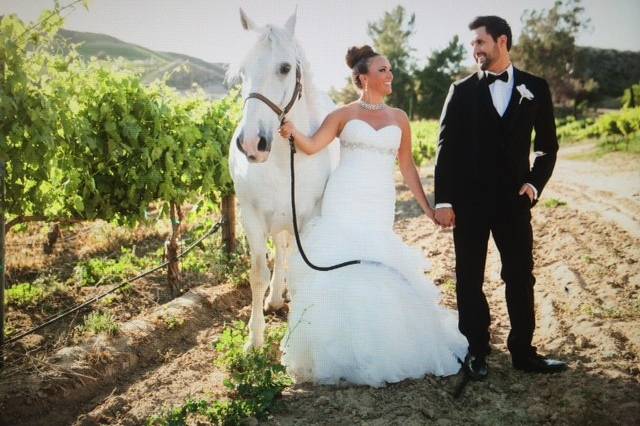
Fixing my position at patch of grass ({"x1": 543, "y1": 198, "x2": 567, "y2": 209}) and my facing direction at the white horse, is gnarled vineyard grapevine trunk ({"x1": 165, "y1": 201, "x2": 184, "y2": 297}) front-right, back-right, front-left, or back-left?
front-right

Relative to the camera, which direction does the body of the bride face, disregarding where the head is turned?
toward the camera

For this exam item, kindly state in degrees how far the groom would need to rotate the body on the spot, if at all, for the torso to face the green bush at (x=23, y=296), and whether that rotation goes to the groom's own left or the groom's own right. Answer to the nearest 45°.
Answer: approximately 90° to the groom's own right

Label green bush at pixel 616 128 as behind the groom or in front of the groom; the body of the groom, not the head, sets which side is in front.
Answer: behind

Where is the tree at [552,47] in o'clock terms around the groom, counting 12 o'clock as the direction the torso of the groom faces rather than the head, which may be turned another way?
The tree is roughly at 6 o'clock from the groom.

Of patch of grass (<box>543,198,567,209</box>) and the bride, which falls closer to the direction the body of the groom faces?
the bride

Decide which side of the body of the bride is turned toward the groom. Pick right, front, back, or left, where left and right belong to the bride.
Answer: left

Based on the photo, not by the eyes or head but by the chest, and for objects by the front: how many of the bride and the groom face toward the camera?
2

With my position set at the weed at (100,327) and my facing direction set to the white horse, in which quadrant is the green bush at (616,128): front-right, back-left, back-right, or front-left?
front-left

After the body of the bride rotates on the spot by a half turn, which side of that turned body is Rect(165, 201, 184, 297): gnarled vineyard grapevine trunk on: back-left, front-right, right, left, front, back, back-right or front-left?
front-left

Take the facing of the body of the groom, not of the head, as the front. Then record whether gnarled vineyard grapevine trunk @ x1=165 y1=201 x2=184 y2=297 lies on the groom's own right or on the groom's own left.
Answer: on the groom's own right

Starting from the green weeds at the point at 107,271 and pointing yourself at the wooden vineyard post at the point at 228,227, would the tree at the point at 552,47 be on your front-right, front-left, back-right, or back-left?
front-left

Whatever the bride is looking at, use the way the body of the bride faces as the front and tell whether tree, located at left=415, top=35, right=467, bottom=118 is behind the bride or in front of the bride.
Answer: behind

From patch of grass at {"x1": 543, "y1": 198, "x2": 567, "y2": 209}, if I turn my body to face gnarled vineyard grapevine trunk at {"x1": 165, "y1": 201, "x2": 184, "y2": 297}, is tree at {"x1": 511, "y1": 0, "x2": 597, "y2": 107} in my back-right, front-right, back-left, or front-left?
back-right

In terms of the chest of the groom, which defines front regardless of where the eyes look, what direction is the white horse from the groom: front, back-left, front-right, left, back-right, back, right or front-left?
right

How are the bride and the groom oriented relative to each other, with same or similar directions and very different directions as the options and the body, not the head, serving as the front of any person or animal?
same or similar directions
